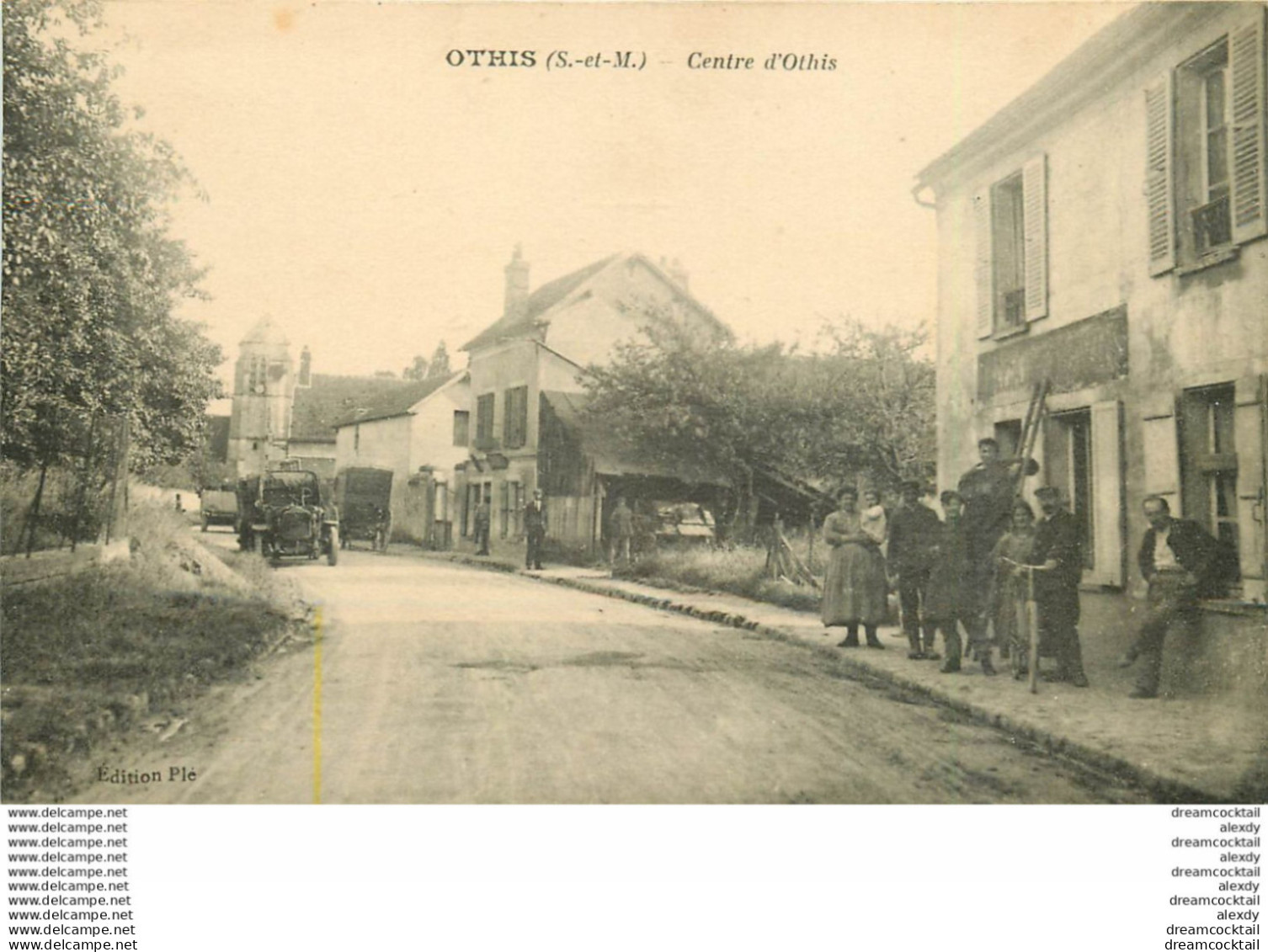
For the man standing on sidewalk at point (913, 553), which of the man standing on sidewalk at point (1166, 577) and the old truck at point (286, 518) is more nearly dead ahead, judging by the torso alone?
the man standing on sidewalk at point (1166, 577)

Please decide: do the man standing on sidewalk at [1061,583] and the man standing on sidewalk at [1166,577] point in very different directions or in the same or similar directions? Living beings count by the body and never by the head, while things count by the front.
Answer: same or similar directions

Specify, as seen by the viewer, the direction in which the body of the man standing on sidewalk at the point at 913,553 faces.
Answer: toward the camera

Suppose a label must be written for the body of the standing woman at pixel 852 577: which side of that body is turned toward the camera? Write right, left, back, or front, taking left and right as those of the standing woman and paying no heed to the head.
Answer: front

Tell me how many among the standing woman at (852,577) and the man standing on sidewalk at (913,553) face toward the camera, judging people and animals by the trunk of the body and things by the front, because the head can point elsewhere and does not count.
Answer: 2

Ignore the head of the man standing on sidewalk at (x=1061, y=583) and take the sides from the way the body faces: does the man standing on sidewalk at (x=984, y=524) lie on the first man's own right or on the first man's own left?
on the first man's own right

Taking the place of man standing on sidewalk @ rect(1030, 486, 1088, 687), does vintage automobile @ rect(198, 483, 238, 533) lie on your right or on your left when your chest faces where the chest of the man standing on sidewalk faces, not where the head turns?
on your right

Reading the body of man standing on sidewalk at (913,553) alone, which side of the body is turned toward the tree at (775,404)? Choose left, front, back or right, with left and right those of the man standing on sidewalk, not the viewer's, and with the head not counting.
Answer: back

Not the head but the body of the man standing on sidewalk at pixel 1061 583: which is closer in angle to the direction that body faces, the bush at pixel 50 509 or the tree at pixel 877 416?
the bush

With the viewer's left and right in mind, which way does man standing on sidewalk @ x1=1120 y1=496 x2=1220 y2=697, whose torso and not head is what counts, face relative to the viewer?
facing the viewer and to the left of the viewer
